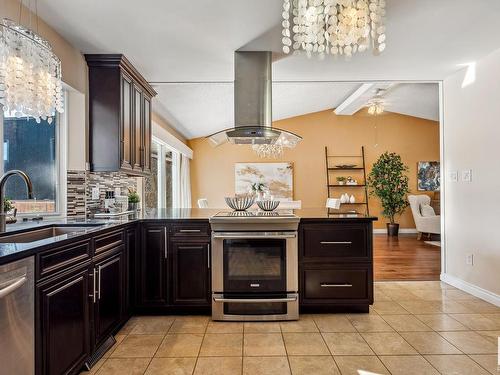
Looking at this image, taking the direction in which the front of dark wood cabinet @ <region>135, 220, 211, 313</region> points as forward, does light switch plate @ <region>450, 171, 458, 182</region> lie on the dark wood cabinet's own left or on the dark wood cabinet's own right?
on the dark wood cabinet's own left

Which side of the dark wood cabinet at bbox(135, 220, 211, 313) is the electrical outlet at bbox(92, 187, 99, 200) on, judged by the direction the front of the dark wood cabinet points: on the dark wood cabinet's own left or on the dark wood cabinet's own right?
on the dark wood cabinet's own right

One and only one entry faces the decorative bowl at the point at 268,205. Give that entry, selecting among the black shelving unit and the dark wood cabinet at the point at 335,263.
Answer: the black shelving unit

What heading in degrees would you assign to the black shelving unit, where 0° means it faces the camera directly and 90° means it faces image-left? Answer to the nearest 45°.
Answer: approximately 0°

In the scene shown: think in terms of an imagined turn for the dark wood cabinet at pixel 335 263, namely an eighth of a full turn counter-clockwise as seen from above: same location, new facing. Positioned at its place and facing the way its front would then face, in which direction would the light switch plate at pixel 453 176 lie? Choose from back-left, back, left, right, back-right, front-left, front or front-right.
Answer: left

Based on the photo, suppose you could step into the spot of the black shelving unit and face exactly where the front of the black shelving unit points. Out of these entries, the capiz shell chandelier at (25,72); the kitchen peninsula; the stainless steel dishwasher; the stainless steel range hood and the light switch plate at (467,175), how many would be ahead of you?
5

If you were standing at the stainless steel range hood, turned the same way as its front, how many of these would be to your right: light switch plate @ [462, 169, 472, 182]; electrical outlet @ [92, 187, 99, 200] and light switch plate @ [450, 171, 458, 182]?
1

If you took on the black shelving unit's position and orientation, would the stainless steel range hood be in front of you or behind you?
in front

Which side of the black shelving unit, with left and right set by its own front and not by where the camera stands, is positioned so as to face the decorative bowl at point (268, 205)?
front

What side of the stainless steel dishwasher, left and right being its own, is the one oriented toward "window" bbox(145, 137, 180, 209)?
left
